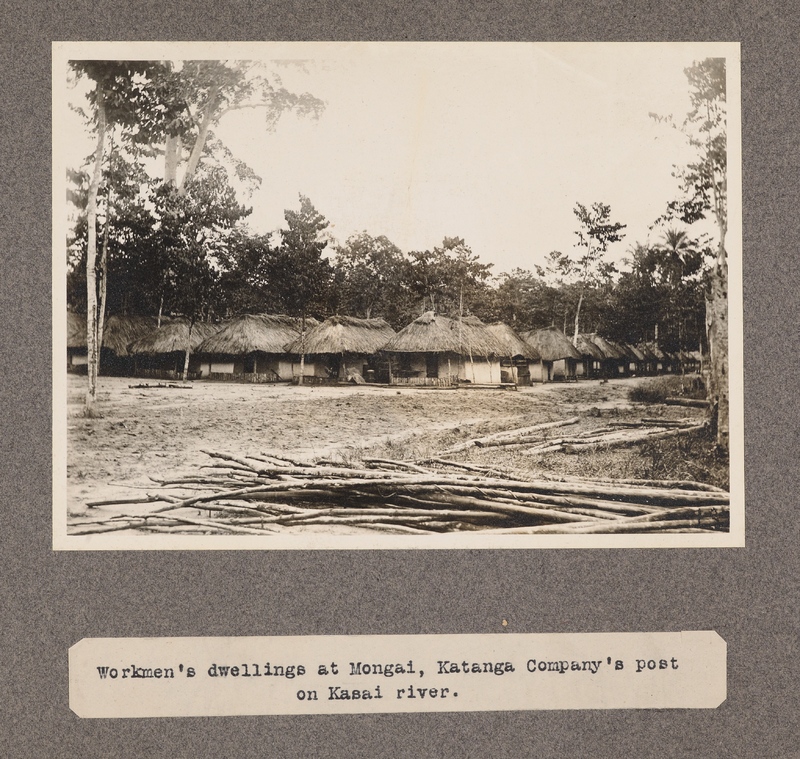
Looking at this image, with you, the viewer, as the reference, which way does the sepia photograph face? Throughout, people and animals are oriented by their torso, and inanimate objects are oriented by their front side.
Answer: facing the viewer
